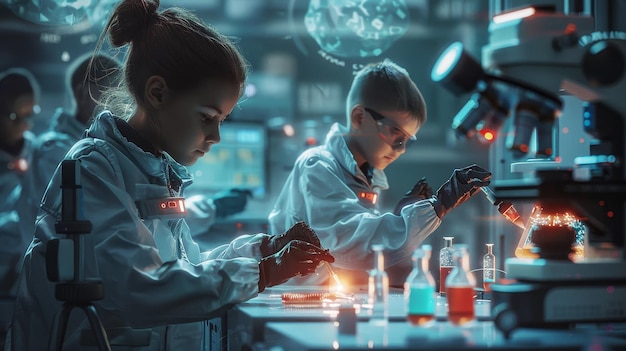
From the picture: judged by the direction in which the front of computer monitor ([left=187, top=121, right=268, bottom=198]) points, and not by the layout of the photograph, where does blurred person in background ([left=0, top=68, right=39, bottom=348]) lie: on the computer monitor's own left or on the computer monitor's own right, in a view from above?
on the computer monitor's own right

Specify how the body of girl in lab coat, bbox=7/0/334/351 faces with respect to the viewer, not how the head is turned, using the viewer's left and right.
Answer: facing to the right of the viewer

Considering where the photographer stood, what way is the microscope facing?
facing to the left of the viewer

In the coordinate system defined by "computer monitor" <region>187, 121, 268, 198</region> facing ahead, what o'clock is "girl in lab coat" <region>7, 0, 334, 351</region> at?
The girl in lab coat is roughly at 12 o'clock from the computer monitor.

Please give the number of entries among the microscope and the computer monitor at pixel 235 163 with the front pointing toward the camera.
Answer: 1

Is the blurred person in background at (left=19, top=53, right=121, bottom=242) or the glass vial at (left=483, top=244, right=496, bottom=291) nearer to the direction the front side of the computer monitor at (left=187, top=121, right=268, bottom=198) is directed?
the glass vial

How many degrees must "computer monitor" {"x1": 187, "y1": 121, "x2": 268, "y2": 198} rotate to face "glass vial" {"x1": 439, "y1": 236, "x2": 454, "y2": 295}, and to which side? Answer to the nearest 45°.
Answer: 0° — it already faces it

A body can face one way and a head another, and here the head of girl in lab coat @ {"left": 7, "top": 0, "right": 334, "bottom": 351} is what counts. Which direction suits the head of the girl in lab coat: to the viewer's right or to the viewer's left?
to the viewer's right

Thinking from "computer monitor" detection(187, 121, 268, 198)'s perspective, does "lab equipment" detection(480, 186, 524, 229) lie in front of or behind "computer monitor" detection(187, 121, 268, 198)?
in front

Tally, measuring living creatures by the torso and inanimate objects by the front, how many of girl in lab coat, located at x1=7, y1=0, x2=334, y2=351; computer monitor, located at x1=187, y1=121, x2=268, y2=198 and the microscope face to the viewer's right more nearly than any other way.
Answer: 1

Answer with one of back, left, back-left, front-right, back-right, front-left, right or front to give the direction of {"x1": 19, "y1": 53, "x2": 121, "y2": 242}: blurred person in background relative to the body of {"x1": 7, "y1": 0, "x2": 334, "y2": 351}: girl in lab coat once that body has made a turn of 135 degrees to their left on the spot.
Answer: front-right

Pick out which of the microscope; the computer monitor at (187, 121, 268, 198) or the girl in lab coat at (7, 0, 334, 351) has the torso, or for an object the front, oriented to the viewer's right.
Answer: the girl in lab coat

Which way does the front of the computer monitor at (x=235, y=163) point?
toward the camera

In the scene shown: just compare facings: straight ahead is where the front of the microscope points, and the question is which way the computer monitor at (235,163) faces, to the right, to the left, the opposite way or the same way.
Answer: to the left

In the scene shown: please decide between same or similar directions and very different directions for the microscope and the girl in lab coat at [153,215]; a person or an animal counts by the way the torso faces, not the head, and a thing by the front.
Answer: very different directions

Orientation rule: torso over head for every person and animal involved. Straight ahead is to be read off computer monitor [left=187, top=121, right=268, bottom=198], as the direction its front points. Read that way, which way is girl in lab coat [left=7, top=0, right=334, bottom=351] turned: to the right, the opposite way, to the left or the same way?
to the left

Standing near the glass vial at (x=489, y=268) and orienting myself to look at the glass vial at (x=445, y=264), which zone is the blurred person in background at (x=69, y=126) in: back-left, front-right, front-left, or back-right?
front-right

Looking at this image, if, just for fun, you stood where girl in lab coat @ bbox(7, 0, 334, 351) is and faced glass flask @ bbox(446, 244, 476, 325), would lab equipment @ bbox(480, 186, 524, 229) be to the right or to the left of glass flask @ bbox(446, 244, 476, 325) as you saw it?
left
